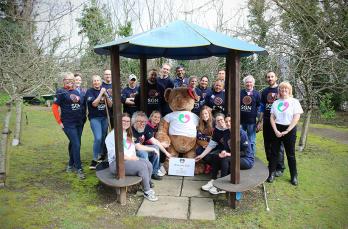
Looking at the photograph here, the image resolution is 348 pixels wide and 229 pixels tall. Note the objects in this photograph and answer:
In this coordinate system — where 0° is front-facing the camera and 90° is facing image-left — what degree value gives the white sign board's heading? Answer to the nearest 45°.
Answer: approximately 0°

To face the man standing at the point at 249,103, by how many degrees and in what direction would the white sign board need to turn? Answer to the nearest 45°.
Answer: approximately 90° to its left

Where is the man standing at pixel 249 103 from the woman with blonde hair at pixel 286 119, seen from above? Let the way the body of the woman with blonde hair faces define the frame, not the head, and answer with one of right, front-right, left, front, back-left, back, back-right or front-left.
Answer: back-right

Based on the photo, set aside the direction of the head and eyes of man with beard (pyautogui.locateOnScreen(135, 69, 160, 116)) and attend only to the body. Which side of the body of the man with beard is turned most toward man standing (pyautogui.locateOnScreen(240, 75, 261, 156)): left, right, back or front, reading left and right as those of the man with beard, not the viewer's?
left

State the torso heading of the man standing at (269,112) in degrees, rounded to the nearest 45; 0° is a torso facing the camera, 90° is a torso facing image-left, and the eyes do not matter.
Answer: approximately 0°

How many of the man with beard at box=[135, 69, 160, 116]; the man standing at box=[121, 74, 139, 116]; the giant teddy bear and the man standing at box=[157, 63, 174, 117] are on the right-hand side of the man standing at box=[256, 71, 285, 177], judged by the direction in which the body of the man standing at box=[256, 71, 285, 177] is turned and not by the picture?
4
